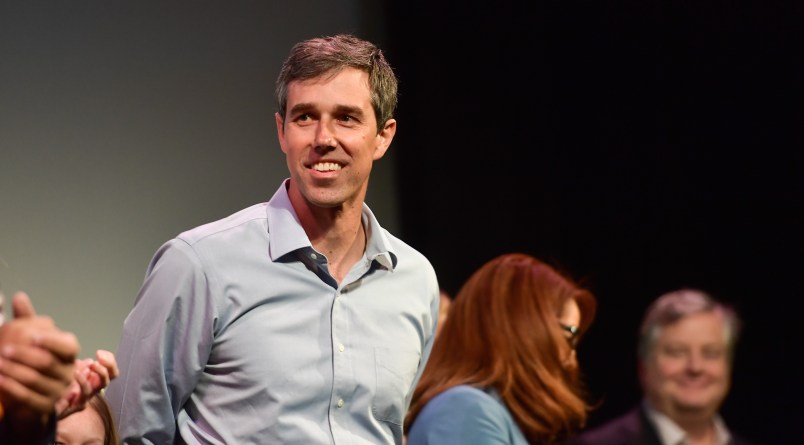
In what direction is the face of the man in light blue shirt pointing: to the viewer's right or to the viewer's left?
to the viewer's left

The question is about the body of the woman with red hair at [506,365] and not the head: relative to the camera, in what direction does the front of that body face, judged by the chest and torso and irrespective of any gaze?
to the viewer's right

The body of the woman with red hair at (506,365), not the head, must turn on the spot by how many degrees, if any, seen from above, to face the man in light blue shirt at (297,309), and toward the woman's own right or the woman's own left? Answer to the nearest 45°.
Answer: approximately 135° to the woman's own right

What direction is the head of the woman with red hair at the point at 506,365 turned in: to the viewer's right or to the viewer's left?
to the viewer's right
